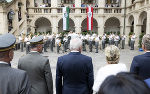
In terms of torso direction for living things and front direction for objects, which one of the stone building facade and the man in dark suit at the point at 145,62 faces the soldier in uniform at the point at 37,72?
the stone building facade

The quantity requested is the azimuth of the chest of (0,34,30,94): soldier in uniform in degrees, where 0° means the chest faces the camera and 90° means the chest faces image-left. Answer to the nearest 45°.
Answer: approximately 180°

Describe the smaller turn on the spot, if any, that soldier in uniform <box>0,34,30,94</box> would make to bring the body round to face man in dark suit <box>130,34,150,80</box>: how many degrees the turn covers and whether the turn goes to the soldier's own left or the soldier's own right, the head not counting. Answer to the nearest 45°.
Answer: approximately 90° to the soldier's own right

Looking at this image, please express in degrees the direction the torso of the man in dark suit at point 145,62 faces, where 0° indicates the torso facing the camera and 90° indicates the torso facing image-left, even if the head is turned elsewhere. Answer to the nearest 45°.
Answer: approximately 180°

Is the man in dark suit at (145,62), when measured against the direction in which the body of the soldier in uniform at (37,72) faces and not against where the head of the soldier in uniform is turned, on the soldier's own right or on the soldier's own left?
on the soldier's own right

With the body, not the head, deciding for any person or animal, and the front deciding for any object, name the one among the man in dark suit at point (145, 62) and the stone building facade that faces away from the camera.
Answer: the man in dark suit

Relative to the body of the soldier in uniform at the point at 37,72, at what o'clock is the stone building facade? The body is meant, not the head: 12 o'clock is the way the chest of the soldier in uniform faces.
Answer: The stone building facade is roughly at 11 o'clock from the soldier in uniform.

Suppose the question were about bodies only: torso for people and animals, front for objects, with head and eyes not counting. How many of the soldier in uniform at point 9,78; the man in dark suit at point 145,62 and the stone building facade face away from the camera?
2

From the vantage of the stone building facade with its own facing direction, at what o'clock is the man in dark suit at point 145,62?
The man in dark suit is roughly at 12 o'clock from the stone building facade.

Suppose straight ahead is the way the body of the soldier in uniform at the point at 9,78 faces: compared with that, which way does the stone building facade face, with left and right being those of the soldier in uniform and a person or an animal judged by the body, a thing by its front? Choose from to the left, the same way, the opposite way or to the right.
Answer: the opposite way

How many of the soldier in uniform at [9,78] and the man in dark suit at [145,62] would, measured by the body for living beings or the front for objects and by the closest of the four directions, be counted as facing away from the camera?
2
